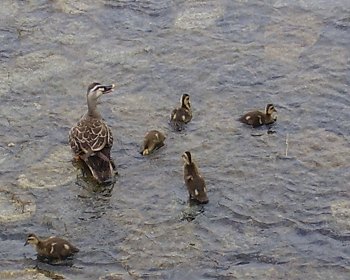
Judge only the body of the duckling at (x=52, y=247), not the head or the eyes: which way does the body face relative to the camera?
to the viewer's left

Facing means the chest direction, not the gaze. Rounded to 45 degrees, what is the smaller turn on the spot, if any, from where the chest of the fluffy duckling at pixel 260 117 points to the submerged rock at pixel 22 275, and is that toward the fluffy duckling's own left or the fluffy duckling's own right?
approximately 135° to the fluffy duckling's own right

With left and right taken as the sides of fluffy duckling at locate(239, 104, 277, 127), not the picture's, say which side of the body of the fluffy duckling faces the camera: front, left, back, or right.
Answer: right

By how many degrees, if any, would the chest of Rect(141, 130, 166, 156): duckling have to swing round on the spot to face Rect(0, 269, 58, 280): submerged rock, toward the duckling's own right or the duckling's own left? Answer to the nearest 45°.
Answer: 0° — it already faces it

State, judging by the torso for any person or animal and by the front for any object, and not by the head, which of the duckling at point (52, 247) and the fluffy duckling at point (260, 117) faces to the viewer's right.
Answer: the fluffy duckling

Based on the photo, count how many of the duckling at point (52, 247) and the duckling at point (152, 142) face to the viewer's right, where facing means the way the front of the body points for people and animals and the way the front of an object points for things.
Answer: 0

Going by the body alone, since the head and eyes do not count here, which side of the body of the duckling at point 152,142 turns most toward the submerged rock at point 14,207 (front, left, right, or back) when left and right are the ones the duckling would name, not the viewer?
front

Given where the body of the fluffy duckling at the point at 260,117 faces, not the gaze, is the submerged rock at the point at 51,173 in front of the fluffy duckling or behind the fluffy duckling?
behind

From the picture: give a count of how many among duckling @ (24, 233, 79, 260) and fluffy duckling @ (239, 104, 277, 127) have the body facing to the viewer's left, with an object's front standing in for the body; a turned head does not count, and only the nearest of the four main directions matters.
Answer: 1

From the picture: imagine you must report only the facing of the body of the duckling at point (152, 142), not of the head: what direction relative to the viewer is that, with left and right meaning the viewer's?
facing the viewer and to the left of the viewer

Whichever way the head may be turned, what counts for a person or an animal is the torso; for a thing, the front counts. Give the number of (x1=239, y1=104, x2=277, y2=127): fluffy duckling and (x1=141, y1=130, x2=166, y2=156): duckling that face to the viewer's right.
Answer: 1

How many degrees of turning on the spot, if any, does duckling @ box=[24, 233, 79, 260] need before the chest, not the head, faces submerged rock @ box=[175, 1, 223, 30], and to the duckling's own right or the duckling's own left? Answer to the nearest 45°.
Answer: approximately 135° to the duckling's own right

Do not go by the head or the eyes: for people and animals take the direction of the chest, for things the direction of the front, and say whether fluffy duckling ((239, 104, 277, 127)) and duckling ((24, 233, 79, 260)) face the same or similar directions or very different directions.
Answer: very different directions

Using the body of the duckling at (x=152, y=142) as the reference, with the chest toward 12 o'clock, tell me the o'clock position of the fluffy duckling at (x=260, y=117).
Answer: The fluffy duckling is roughly at 7 o'clock from the duckling.
